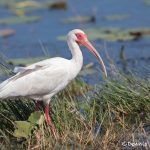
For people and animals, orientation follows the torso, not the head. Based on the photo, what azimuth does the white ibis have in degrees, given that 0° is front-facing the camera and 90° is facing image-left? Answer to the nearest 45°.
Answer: approximately 270°

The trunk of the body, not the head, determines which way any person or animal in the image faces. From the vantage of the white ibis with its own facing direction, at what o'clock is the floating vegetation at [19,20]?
The floating vegetation is roughly at 9 o'clock from the white ibis.

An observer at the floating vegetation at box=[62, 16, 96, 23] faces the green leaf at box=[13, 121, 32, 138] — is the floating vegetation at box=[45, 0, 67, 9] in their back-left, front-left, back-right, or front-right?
back-right

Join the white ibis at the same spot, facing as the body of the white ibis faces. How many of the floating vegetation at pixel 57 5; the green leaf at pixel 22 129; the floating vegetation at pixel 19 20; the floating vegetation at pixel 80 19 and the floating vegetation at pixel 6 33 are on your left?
4

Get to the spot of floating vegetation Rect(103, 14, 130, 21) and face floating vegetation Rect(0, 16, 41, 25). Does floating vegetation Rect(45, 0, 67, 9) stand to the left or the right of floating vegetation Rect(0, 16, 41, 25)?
right

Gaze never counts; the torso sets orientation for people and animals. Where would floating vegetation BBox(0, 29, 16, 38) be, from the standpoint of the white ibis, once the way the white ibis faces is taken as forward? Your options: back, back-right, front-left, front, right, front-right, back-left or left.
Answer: left

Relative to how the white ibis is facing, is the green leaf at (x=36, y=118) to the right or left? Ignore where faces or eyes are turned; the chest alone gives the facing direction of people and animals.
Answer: on its right

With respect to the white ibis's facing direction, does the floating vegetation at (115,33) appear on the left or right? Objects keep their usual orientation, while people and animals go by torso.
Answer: on its left

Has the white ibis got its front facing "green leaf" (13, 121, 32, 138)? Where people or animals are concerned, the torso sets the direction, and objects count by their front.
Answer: no

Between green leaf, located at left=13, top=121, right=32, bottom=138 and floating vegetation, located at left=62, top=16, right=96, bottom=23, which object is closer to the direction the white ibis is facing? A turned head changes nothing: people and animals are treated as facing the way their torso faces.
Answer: the floating vegetation

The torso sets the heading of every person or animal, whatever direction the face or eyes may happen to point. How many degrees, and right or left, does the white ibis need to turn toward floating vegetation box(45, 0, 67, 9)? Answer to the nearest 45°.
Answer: approximately 90° to its left

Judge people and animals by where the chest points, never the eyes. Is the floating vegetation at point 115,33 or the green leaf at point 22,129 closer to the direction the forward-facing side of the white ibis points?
the floating vegetation

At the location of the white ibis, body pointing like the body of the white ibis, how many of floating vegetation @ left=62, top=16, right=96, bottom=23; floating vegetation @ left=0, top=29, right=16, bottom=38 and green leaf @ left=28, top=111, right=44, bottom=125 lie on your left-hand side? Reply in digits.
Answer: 2

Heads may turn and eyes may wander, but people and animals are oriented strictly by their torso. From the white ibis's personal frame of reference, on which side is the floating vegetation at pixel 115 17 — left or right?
on its left

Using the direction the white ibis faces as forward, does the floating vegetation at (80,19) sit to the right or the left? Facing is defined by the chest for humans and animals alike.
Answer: on its left
